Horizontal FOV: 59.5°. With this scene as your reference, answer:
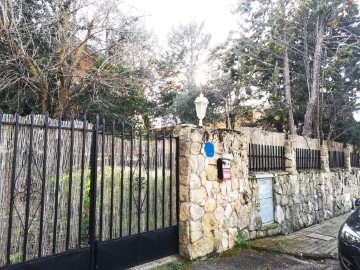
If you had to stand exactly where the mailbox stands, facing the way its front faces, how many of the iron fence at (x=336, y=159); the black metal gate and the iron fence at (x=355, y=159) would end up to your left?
2

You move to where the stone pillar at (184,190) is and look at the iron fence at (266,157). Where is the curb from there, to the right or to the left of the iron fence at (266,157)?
right

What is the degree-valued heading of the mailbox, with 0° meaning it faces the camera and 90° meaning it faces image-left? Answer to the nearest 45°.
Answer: approximately 315°

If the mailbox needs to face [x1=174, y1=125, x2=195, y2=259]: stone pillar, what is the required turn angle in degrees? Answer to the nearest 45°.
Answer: approximately 90° to its right

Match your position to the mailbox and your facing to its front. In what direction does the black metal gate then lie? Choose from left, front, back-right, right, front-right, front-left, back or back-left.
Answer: right

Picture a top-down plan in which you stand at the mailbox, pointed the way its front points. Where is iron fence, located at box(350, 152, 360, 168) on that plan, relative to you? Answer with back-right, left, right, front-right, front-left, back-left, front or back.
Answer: left

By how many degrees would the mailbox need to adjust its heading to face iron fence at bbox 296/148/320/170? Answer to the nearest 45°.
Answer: approximately 90° to its left

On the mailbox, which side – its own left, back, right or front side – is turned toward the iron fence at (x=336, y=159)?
left
